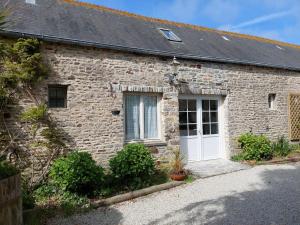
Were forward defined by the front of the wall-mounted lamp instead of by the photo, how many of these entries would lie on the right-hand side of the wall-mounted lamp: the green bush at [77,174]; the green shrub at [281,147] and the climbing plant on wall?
2

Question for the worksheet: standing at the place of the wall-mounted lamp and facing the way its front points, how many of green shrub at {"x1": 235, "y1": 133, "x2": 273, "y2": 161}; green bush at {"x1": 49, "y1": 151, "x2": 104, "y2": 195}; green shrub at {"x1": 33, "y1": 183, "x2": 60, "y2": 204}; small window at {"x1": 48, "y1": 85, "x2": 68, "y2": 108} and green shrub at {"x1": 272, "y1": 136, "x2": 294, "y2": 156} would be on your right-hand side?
3

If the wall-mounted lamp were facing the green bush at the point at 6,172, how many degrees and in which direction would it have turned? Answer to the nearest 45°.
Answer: approximately 90° to its right

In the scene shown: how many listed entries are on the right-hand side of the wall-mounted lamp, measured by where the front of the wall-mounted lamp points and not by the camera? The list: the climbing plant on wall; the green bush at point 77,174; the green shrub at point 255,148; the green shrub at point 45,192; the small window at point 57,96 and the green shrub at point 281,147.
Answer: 4

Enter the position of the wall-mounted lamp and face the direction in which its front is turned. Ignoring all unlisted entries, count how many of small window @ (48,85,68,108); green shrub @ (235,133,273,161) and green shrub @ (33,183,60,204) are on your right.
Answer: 2

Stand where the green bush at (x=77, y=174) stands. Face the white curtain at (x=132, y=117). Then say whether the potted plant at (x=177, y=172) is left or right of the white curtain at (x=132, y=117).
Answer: right

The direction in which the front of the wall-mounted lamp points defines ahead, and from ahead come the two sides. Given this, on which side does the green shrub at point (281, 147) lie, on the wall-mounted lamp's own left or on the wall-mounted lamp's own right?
on the wall-mounted lamp's own left

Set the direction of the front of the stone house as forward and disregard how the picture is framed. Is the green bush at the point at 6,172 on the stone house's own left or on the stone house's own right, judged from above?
on the stone house's own right

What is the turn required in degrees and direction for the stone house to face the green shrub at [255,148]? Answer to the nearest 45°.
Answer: approximately 45° to its left

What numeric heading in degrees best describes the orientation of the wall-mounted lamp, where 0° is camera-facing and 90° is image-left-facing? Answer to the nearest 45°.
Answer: approximately 315°
